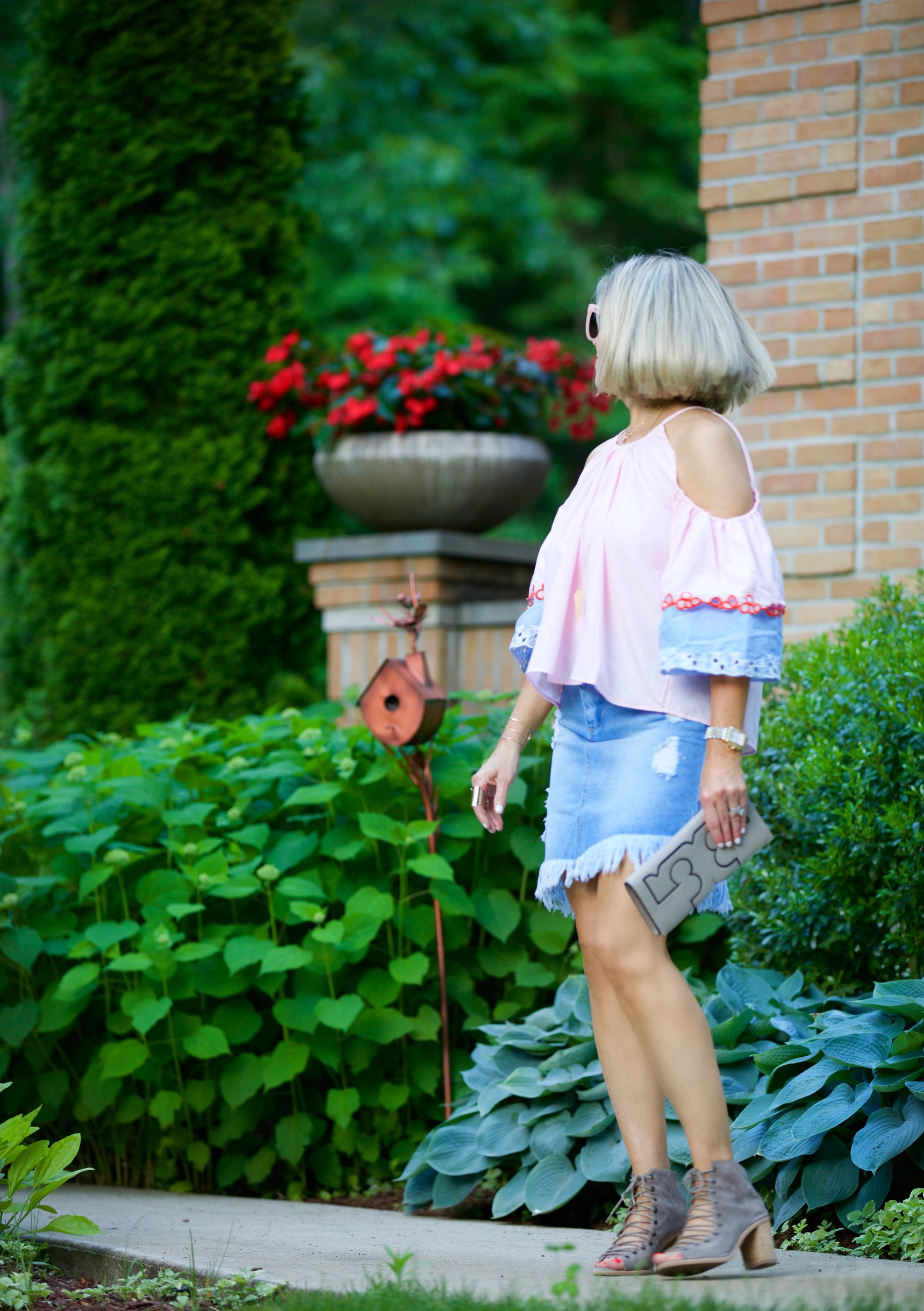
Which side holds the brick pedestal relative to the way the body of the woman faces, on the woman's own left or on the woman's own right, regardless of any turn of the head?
on the woman's own right

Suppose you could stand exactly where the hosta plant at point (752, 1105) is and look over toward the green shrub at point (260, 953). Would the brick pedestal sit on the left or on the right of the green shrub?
right

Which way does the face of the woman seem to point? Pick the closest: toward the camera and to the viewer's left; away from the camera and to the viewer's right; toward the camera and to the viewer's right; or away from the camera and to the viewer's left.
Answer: away from the camera and to the viewer's left

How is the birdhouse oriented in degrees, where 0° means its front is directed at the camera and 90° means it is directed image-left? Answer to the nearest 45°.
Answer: approximately 45°

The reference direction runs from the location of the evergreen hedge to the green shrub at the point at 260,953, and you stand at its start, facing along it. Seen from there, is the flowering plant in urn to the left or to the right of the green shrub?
left

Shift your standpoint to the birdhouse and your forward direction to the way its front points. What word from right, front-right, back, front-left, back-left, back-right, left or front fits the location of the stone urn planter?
back-right

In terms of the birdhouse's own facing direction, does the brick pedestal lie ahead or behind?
behind

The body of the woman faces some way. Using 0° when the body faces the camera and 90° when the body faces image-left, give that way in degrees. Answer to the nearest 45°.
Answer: approximately 45°

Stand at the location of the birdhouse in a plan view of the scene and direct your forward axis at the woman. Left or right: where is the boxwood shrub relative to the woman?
left

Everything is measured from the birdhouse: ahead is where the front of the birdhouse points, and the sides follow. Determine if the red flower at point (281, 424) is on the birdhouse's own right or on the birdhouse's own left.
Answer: on the birdhouse's own right
